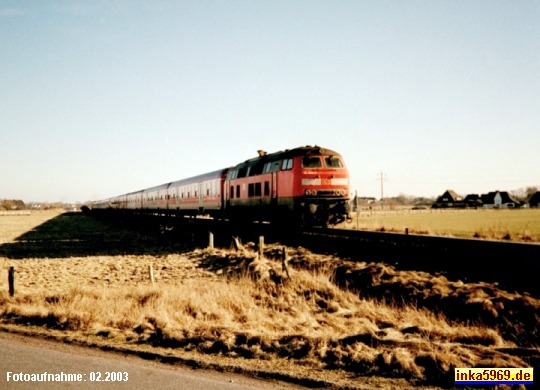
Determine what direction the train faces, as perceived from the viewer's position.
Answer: facing the viewer and to the right of the viewer
